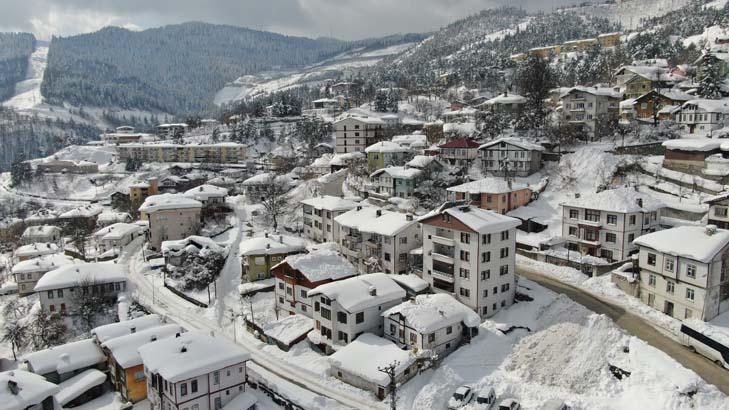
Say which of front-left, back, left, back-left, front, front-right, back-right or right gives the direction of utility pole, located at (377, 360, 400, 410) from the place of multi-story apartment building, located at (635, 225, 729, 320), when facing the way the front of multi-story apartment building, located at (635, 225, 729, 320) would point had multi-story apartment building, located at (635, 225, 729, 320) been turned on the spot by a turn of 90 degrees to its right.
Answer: left

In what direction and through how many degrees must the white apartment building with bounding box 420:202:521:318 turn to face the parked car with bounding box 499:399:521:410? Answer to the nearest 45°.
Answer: approximately 45° to its left

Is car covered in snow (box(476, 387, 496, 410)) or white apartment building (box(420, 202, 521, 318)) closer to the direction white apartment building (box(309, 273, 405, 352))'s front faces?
the car covered in snow

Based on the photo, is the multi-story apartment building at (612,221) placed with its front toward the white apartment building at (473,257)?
yes

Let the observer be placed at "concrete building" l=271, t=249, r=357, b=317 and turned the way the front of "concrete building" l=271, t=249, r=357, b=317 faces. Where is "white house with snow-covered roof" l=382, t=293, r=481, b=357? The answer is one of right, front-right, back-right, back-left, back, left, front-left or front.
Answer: left

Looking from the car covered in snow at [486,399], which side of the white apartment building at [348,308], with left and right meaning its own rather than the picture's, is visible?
left

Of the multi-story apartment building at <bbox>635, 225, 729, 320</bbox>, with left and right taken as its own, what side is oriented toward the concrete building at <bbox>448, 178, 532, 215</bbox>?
right

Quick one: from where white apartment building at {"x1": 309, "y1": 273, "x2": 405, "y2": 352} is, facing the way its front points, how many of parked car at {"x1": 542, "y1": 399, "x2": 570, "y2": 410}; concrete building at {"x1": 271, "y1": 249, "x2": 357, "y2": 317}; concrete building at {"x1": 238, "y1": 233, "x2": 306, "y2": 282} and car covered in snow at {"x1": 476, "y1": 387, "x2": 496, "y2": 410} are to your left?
2

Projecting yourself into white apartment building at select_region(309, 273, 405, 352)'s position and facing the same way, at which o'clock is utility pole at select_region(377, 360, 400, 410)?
The utility pole is roughly at 10 o'clock from the white apartment building.

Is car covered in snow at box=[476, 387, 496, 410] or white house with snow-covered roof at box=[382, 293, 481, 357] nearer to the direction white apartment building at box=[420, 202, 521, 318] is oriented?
the white house with snow-covered roof

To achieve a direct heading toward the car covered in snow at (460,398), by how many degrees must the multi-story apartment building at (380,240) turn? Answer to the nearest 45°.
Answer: approximately 45° to its left

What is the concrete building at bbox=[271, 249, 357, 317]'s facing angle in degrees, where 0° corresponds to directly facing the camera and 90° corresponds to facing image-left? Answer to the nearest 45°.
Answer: approximately 45°

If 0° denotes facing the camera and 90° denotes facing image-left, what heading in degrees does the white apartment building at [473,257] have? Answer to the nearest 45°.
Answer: approximately 45°

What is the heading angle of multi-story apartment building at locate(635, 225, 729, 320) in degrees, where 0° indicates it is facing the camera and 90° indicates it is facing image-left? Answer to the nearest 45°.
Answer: approximately 45°
